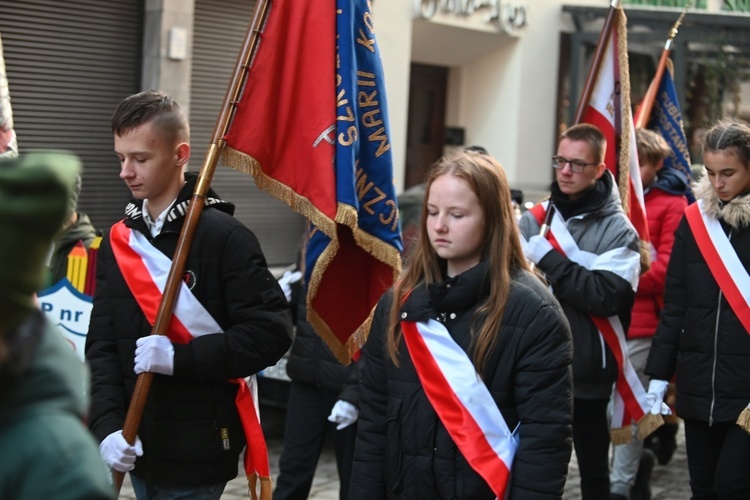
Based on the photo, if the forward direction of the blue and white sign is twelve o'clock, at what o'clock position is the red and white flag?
The red and white flag is roughly at 9 o'clock from the blue and white sign.

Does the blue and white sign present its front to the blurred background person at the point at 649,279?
no

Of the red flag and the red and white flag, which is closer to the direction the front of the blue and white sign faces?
the red flag

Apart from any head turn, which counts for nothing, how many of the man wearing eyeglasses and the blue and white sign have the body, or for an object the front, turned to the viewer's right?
0

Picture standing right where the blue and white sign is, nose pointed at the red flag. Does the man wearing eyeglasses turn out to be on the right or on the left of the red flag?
left

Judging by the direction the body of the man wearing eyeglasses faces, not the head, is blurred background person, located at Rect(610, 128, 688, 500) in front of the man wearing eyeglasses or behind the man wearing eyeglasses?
behind

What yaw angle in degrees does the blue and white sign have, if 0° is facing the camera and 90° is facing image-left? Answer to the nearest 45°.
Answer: approximately 0°

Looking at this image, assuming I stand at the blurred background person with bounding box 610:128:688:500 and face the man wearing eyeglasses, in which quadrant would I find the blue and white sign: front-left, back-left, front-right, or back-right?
front-right

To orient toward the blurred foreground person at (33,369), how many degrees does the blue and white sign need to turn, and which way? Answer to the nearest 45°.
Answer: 0° — it already faces them

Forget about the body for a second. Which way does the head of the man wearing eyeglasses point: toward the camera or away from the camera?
toward the camera

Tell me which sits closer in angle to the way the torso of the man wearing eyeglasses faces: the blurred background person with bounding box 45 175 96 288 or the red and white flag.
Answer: the blurred background person

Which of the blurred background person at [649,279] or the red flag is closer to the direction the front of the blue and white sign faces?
the red flag

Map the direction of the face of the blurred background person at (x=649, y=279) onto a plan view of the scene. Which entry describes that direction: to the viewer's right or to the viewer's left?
to the viewer's left

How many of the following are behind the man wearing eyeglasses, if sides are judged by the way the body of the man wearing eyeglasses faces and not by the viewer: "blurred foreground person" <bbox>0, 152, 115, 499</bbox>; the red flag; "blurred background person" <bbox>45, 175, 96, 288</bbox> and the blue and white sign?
0

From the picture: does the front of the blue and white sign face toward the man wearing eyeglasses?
no

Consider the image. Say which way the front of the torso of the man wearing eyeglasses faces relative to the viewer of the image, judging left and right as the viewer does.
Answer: facing the viewer and to the left of the viewer

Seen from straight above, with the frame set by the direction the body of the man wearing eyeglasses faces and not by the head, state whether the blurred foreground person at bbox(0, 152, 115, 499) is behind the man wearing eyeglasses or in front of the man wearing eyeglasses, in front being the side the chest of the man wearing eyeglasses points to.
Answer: in front
